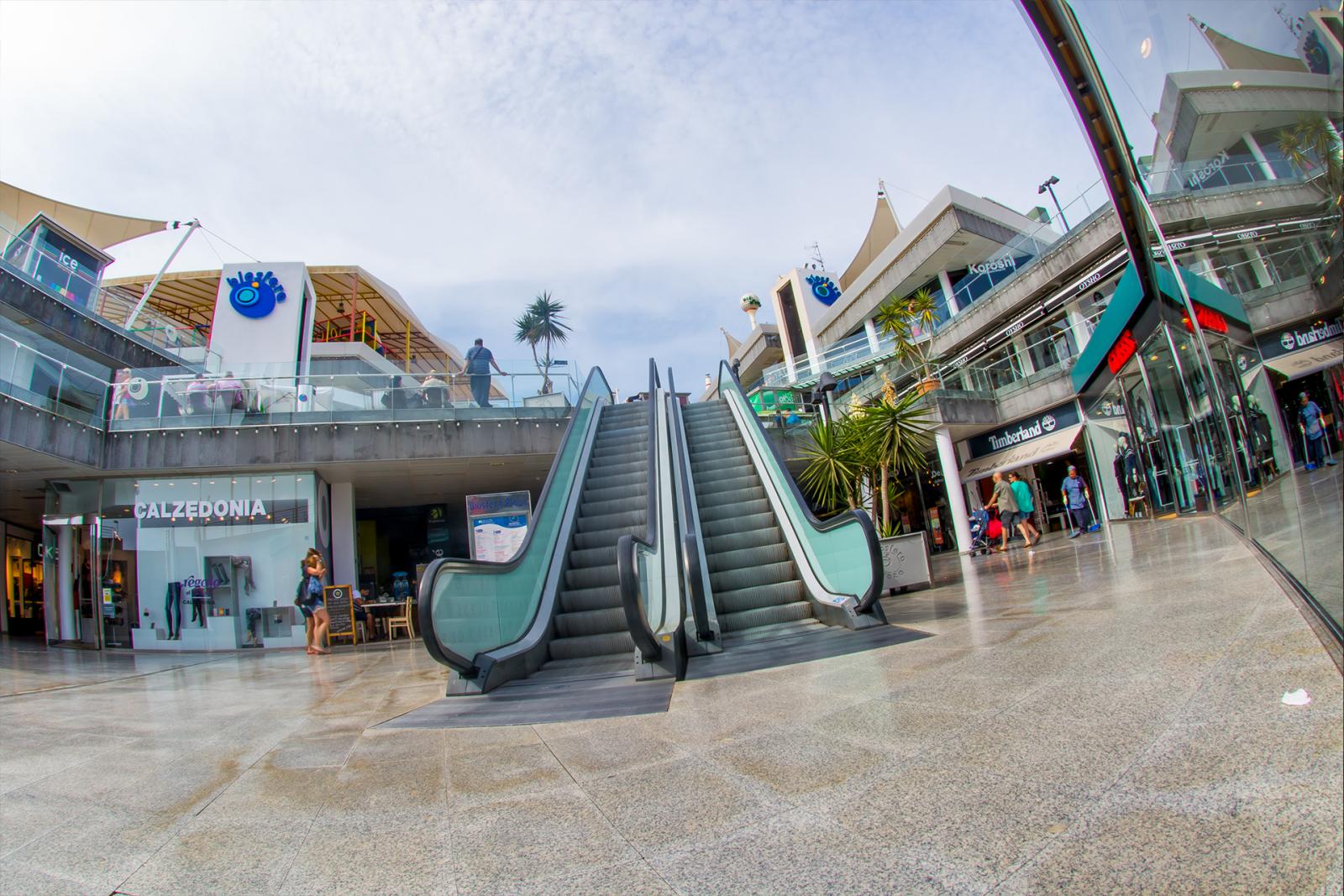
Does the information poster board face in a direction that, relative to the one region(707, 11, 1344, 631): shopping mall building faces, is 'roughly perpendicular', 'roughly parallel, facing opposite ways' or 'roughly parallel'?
roughly perpendicular

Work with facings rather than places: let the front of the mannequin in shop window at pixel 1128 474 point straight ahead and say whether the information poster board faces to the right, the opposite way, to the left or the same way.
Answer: to the left

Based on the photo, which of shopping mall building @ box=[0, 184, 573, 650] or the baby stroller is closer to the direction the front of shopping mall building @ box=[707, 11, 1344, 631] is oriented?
the shopping mall building

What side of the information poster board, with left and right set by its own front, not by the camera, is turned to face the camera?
front

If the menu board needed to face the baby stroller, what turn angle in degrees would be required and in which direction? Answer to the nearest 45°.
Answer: approximately 90° to its left

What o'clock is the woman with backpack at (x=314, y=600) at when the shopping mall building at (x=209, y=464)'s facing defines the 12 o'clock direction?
The woman with backpack is roughly at 11 o'clock from the shopping mall building.

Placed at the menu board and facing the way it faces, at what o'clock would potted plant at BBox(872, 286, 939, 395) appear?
The potted plant is roughly at 9 o'clock from the menu board.

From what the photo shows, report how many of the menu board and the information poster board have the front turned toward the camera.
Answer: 2

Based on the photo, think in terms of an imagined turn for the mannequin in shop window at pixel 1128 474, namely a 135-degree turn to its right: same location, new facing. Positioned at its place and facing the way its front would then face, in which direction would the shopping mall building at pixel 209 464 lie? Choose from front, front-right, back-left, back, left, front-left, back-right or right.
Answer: back-left

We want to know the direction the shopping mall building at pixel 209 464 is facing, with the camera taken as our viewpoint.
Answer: facing the viewer

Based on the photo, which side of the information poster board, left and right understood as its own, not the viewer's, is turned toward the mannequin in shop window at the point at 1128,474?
left

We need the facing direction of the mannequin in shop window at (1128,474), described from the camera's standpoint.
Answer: facing the viewer and to the left of the viewer
